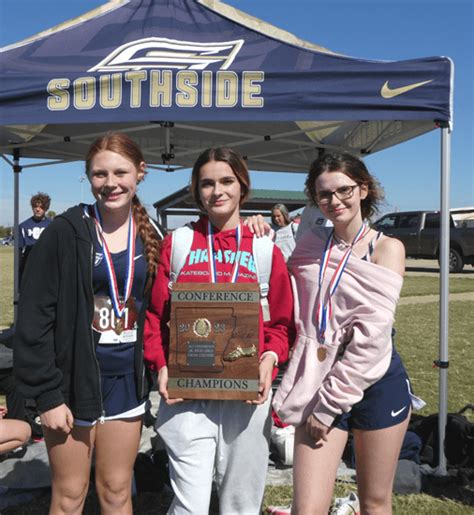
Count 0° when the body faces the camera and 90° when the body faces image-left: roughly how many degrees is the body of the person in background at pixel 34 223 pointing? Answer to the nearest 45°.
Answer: approximately 0°

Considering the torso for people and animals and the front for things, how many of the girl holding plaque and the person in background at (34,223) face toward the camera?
2

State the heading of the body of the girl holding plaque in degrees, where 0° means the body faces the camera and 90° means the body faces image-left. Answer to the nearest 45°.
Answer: approximately 0°

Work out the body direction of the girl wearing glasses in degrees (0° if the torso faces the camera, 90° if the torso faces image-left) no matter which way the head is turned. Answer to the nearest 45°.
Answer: approximately 45°

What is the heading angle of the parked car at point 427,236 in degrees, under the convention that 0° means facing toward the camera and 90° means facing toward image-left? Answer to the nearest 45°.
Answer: approximately 90°

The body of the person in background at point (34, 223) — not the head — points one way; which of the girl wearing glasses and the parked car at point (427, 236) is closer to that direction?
the girl wearing glasses
